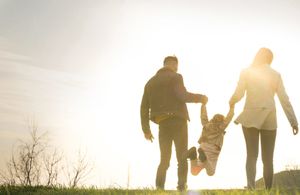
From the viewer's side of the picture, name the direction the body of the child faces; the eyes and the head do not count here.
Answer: away from the camera

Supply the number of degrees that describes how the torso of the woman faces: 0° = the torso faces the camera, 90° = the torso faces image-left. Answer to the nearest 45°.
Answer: approximately 180°
